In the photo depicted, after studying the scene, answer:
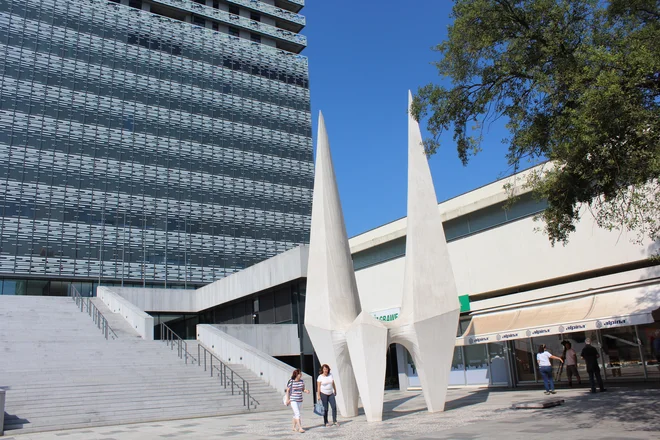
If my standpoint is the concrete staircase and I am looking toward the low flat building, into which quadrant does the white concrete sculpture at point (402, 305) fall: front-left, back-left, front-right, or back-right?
front-right

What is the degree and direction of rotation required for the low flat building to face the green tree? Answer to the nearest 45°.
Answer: approximately 45° to its left

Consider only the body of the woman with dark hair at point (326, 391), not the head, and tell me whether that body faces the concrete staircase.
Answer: no

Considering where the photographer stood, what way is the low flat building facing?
facing the viewer and to the left of the viewer

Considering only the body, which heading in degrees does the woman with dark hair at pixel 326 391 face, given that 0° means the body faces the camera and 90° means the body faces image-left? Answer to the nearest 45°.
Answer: approximately 0°

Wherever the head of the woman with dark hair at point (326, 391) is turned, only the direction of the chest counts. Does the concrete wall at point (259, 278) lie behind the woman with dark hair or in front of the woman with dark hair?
behind

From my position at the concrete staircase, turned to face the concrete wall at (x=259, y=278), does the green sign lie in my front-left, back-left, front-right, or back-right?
front-right

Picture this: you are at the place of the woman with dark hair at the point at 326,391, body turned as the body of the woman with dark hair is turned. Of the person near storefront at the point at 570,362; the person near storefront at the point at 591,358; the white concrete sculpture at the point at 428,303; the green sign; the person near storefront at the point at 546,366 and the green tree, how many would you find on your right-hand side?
0

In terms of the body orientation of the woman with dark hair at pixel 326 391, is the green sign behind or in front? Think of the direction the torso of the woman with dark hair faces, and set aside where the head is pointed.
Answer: behind

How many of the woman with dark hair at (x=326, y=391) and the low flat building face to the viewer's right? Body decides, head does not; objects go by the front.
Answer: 0

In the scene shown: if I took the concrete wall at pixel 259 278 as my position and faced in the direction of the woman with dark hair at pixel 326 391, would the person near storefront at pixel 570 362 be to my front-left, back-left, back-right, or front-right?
front-left

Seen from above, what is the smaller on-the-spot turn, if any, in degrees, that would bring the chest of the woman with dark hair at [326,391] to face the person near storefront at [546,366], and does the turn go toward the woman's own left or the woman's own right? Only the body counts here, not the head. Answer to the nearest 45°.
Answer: approximately 135° to the woman's own left

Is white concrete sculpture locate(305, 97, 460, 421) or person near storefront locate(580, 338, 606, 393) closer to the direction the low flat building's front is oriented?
the white concrete sculpture
